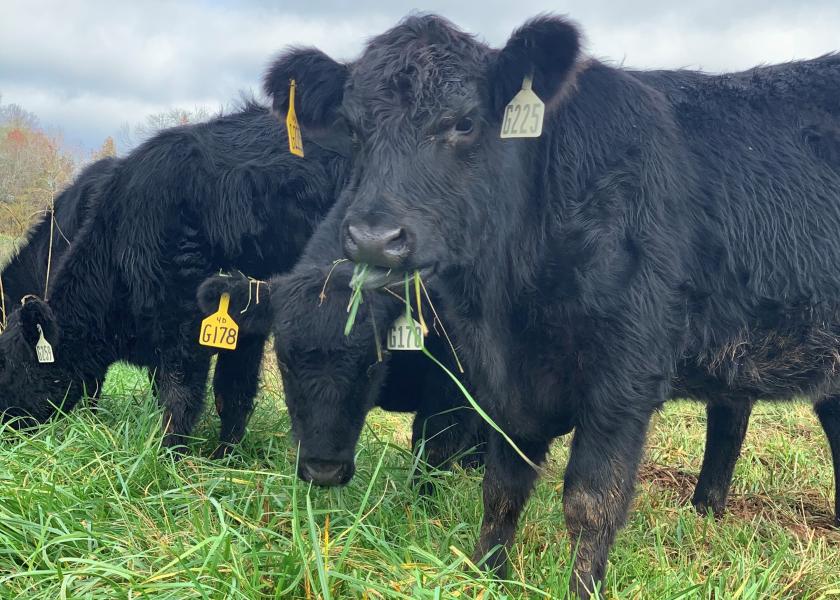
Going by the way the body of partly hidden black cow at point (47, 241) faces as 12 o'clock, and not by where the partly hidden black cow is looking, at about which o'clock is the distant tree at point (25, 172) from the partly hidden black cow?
The distant tree is roughly at 3 o'clock from the partly hidden black cow.

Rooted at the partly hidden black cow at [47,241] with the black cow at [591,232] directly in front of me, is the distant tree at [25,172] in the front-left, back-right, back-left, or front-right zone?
back-left

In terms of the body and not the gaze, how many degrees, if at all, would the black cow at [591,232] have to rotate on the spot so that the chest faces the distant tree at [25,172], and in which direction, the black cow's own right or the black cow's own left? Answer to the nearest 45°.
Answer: approximately 90° to the black cow's own right

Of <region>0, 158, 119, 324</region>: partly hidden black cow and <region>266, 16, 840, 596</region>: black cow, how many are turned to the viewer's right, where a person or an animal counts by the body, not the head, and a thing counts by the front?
0

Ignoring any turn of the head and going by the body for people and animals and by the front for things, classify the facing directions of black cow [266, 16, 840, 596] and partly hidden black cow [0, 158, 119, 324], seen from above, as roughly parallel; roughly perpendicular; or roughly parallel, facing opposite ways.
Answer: roughly parallel

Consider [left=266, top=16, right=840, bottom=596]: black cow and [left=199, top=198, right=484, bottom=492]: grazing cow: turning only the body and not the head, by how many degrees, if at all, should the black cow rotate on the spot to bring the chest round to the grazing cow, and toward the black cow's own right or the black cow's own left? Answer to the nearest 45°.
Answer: approximately 45° to the black cow's own right

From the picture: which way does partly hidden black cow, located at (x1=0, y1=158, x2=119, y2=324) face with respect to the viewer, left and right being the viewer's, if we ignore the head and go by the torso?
facing to the left of the viewer

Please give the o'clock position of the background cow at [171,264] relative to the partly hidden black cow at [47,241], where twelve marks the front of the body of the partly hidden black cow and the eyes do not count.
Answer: The background cow is roughly at 8 o'clock from the partly hidden black cow.

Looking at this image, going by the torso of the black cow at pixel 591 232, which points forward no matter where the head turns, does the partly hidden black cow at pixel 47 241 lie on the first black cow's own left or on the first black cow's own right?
on the first black cow's own right
